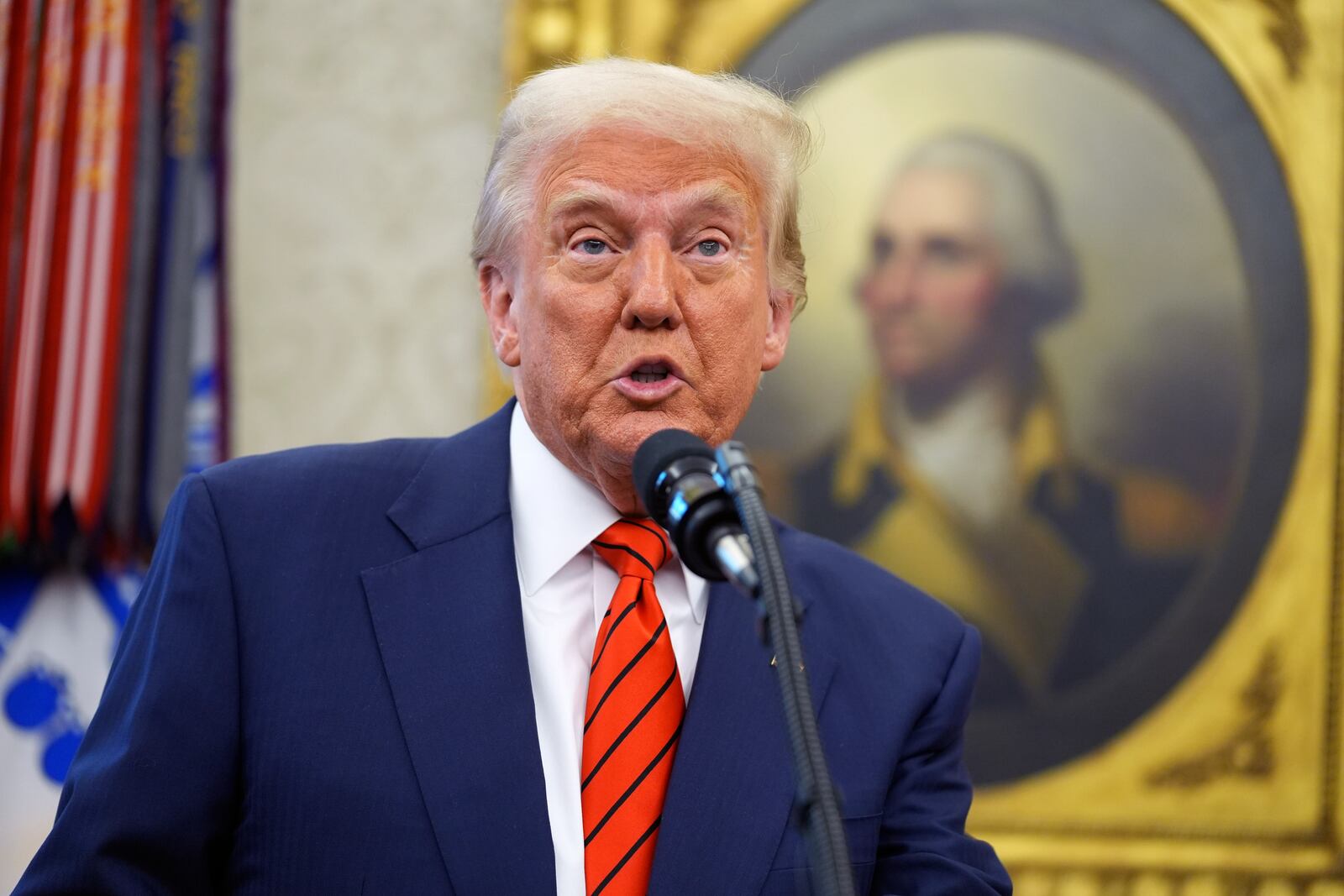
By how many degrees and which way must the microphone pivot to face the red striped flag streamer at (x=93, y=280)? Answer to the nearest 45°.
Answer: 0° — it already faces it

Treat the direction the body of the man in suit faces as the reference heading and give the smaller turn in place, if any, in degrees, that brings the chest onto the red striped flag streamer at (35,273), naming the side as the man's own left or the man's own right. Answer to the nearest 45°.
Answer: approximately 135° to the man's own right

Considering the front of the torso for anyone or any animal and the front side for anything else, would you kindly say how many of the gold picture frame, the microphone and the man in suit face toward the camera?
2

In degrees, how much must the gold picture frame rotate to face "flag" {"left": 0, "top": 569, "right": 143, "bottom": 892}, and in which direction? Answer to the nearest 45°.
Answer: approximately 90° to its right

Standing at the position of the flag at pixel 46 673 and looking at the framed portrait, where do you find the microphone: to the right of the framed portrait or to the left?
right

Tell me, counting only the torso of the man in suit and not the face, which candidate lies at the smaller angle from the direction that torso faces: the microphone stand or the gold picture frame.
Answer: the microphone stand

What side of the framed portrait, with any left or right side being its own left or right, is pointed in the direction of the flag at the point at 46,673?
right

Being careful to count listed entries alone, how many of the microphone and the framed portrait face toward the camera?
1

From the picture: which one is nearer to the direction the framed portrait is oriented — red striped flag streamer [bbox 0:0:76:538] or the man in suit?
the man in suit

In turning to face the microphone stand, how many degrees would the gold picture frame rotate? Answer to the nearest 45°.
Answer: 0° — it already faces it
